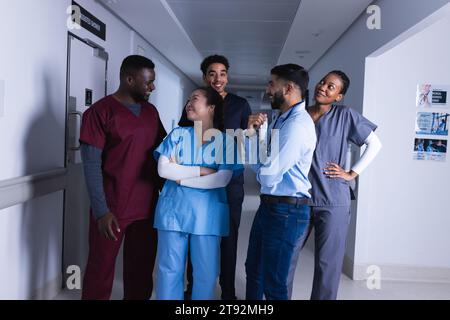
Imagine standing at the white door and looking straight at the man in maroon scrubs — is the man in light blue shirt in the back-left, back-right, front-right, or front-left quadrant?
front-left

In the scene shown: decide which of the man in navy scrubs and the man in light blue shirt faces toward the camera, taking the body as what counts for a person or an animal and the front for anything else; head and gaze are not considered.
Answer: the man in navy scrubs

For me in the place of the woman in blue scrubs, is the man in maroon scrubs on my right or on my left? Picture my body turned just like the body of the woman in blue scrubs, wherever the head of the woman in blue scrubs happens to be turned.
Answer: on my right

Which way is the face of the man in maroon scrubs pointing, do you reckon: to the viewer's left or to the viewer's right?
to the viewer's right

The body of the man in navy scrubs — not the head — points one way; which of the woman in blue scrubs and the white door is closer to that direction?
the woman in blue scrubs

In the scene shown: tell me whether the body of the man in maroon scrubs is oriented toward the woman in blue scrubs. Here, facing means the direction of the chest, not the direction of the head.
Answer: yes

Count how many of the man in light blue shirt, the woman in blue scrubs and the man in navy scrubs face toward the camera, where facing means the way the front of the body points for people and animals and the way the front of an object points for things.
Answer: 2

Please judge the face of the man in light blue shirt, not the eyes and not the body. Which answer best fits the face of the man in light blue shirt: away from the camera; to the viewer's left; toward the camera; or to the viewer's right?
to the viewer's left

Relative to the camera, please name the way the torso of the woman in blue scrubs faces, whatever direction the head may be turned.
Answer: toward the camera

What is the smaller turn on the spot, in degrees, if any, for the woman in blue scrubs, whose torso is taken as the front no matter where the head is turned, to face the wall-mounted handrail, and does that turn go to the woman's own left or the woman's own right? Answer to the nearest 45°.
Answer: approximately 90° to the woman's own right

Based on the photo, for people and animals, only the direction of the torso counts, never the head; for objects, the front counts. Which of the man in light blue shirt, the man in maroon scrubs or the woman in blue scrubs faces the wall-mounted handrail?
the man in light blue shirt

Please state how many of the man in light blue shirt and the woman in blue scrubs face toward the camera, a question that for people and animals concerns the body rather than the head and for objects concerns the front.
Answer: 1

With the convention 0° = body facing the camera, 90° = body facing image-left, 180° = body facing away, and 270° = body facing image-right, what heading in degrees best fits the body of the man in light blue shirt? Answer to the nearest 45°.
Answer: approximately 90°

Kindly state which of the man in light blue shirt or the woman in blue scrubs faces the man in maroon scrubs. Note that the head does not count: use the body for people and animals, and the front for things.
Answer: the man in light blue shirt

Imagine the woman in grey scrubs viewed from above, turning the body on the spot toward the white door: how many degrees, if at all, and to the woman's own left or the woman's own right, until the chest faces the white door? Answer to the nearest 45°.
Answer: approximately 45° to the woman's own right

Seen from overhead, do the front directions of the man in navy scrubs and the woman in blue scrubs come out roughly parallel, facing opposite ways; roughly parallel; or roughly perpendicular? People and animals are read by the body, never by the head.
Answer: roughly parallel
